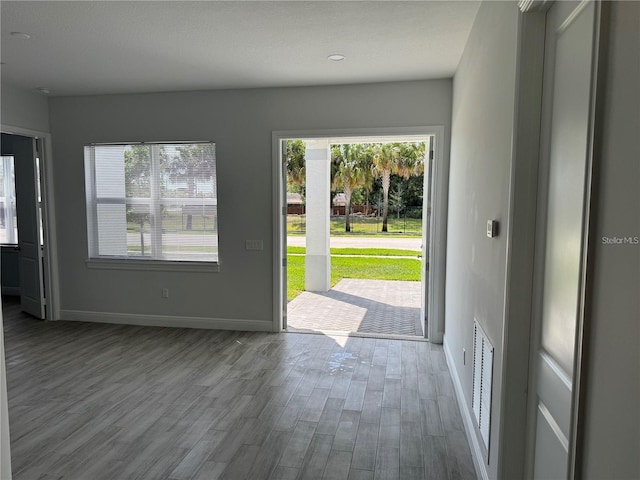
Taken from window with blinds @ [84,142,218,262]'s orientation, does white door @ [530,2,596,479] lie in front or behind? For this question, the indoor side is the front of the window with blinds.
in front

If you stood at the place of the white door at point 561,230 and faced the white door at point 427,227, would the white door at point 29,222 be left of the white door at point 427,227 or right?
left

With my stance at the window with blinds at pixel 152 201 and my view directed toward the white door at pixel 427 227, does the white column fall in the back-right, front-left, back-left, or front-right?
front-left

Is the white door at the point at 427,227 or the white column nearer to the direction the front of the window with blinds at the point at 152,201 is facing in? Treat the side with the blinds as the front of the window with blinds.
the white door

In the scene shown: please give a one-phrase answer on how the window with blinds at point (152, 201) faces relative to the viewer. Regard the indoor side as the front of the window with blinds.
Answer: facing the viewer

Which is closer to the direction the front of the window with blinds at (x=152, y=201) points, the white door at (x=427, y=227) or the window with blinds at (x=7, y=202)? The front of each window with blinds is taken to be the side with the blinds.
the white door

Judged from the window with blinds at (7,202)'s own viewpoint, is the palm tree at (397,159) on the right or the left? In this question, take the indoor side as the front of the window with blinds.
on its left

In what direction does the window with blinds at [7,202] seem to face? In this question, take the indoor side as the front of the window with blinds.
toward the camera

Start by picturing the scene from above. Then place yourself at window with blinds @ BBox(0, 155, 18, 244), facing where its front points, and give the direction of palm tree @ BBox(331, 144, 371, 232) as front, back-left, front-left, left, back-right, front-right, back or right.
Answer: left

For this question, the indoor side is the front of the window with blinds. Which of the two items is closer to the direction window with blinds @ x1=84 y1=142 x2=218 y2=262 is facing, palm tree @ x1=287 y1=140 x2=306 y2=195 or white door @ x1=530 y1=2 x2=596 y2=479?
the white door

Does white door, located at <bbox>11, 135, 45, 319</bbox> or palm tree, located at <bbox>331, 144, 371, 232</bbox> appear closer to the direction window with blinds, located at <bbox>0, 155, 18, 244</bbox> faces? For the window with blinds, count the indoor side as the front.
the white door

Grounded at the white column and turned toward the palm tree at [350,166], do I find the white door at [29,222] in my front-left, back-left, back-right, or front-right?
back-left
